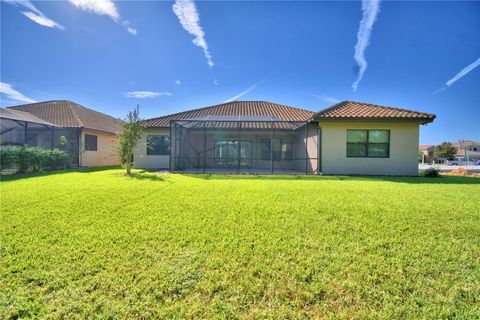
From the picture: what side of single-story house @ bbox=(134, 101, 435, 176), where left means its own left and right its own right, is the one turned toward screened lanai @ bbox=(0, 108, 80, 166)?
left

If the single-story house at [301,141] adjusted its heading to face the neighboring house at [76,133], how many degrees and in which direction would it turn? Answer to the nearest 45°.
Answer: approximately 90° to its left

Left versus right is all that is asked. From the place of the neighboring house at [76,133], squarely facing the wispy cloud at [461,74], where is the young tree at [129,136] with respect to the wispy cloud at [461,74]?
right

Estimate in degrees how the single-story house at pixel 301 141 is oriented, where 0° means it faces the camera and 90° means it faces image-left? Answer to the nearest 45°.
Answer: approximately 180°

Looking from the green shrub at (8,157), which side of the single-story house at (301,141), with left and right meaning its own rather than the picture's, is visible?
left
